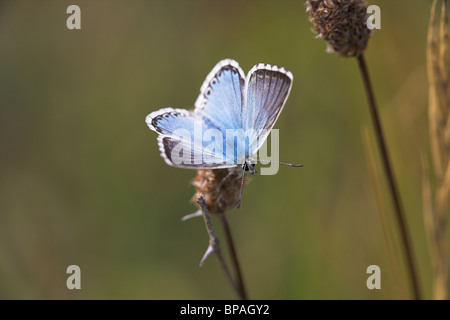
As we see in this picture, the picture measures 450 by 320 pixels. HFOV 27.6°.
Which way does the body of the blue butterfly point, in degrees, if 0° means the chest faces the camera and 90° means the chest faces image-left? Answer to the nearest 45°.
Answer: approximately 315°
